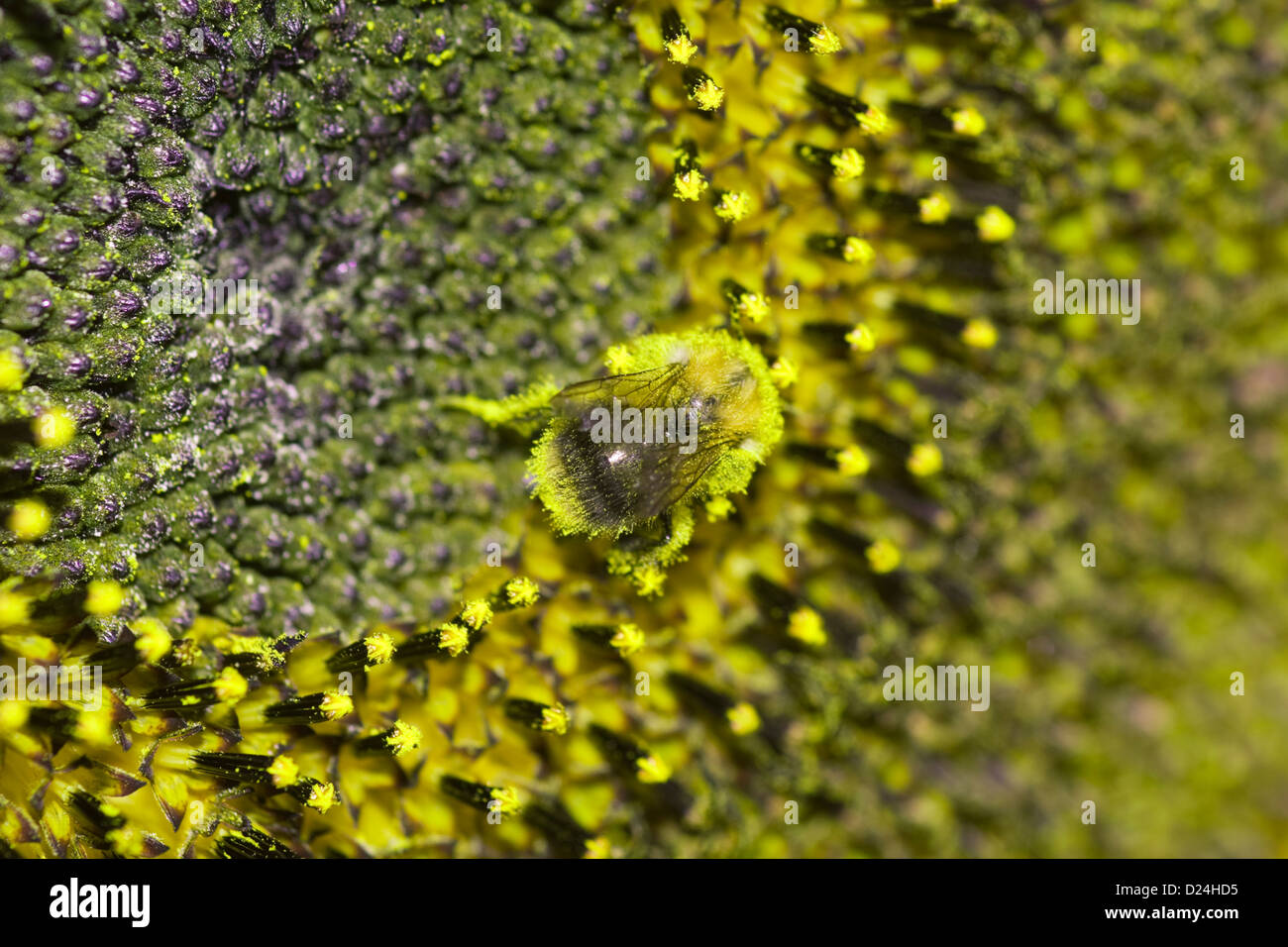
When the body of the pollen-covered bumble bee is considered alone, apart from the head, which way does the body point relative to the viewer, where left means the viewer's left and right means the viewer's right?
facing away from the viewer and to the right of the viewer

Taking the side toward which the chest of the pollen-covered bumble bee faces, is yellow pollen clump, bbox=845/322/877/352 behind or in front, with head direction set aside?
in front
